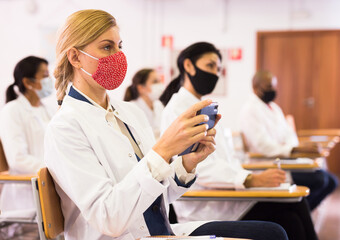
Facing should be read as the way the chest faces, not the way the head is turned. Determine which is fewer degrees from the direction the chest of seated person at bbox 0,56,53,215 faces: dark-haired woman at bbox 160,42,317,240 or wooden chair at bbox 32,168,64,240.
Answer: the dark-haired woman

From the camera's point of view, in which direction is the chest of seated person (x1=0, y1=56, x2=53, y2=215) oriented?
to the viewer's right

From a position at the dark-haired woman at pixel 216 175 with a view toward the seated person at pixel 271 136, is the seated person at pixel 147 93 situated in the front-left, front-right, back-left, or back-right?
front-left

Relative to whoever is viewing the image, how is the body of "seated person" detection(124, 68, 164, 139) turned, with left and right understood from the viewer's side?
facing the viewer and to the right of the viewer

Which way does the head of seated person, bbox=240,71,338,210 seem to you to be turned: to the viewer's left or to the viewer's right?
to the viewer's right

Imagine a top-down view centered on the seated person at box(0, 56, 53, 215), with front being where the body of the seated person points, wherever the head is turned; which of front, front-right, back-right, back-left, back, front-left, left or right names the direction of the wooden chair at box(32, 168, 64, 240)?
right

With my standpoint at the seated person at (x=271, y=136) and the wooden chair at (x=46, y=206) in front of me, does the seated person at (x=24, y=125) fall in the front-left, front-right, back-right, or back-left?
front-right

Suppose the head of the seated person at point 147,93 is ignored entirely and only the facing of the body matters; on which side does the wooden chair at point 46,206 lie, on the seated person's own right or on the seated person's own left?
on the seated person's own right

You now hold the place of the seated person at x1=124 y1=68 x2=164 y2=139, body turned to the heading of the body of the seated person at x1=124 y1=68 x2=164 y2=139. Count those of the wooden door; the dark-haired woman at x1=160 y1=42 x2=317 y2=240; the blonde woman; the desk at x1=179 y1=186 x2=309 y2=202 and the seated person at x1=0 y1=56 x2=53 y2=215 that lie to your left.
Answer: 1

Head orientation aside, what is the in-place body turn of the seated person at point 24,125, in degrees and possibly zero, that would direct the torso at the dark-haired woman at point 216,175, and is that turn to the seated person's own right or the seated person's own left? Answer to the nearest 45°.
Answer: approximately 45° to the seated person's own right

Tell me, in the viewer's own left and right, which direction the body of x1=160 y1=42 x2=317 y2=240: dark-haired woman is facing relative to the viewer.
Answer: facing to the right of the viewer

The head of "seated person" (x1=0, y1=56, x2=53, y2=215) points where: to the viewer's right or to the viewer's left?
to the viewer's right

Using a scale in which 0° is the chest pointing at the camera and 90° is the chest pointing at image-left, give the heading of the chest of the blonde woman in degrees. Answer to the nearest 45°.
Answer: approximately 315°

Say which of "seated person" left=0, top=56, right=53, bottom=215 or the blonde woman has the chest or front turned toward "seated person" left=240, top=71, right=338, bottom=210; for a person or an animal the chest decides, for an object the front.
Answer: "seated person" left=0, top=56, right=53, bottom=215

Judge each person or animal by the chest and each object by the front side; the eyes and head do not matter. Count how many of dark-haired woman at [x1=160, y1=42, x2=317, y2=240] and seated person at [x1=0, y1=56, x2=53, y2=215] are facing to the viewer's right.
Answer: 2
